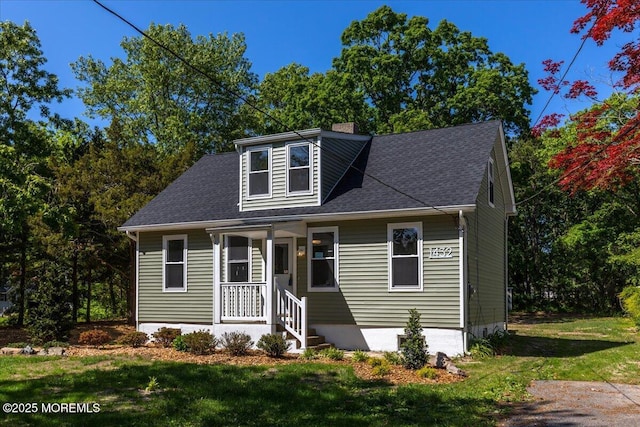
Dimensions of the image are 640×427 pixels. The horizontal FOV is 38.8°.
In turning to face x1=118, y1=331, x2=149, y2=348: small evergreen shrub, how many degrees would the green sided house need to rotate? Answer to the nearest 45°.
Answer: approximately 45° to its right

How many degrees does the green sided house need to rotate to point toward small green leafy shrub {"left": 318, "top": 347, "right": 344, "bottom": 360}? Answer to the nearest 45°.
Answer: approximately 45° to its left

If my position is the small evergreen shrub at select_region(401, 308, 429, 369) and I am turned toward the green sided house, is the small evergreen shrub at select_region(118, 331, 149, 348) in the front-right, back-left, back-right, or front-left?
front-left

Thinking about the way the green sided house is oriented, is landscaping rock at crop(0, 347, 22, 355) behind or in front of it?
in front

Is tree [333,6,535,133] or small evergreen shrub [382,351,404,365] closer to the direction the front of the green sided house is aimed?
the small evergreen shrub

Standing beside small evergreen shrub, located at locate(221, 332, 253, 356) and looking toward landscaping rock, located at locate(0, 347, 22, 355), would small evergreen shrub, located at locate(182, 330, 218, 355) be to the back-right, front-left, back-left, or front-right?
front-right

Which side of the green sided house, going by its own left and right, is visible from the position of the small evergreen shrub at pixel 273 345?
front

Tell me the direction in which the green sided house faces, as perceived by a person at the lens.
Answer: facing the viewer and to the left of the viewer

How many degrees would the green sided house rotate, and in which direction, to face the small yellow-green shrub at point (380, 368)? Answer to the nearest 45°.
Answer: approximately 45° to its left

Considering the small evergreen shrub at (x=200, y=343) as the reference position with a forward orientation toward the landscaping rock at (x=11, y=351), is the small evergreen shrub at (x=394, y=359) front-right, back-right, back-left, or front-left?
back-left

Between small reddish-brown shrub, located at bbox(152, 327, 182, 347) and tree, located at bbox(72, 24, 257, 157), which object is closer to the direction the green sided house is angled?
the small reddish-brown shrub

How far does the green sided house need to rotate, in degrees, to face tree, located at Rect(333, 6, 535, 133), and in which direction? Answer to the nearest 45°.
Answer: approximately 135° to its right

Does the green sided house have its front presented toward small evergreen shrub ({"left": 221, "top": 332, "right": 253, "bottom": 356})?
yes
